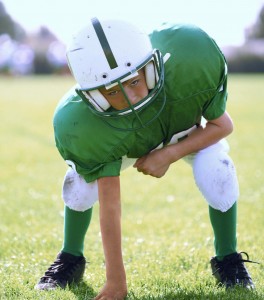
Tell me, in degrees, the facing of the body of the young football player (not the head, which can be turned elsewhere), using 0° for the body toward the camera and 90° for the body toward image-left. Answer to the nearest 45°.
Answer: approximately 0°
